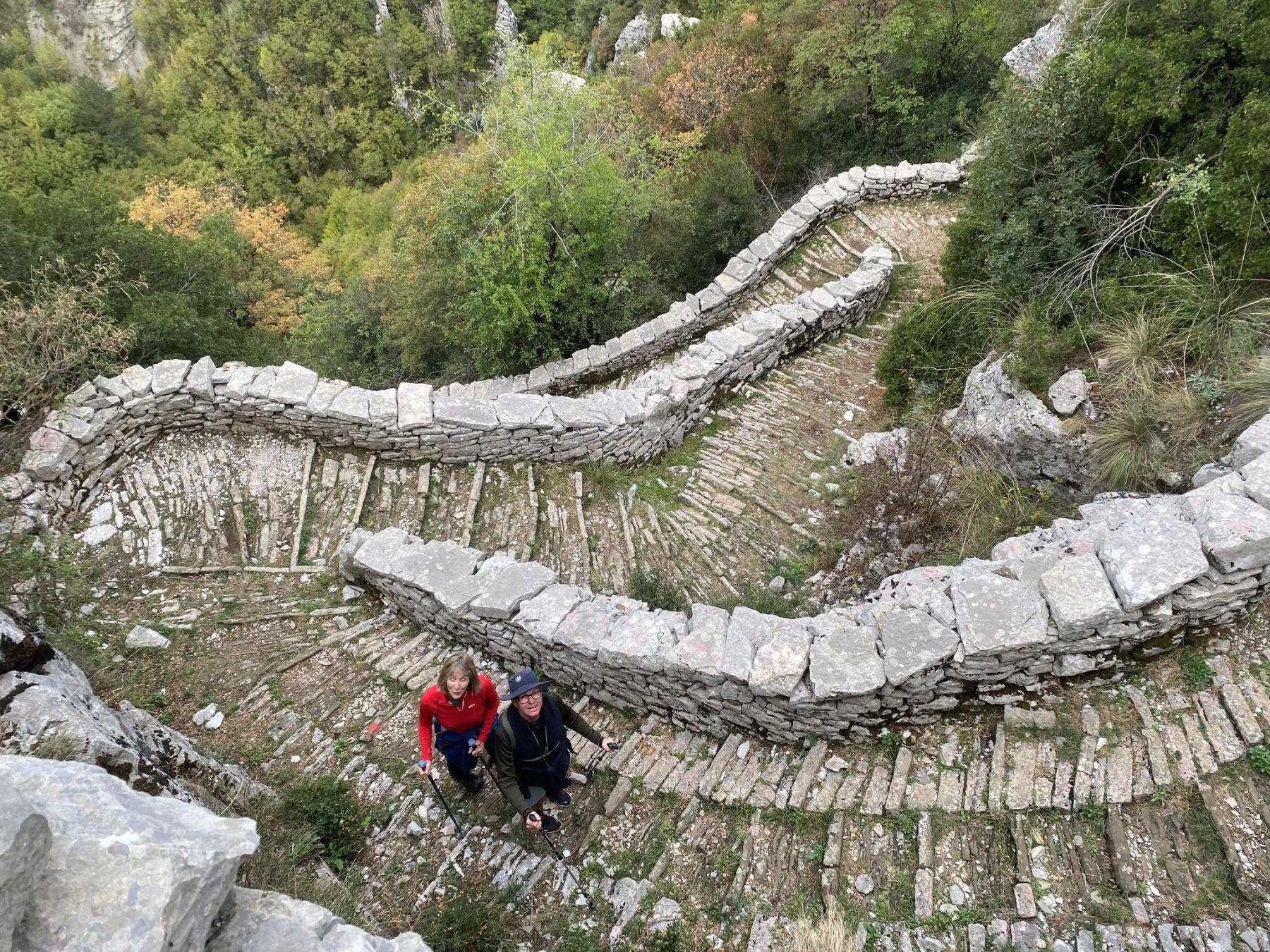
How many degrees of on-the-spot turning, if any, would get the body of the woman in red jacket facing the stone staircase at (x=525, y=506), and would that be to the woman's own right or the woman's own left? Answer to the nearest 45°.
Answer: approximately 180°

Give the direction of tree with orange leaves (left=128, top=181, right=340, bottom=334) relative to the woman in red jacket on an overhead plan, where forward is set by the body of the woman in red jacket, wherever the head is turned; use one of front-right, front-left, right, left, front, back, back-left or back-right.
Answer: back

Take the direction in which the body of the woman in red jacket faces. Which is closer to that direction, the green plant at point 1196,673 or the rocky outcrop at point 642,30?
the green plant

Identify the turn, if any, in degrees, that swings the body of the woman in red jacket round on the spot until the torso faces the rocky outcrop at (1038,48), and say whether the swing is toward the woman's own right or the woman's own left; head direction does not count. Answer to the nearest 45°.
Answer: approximately 135° to the woman's own left

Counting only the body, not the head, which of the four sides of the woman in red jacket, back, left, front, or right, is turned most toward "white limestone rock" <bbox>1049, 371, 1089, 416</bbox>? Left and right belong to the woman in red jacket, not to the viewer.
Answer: left

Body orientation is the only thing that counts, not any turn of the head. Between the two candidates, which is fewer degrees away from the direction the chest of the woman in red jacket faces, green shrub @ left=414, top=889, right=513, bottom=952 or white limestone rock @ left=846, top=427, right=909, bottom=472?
the green shrub
